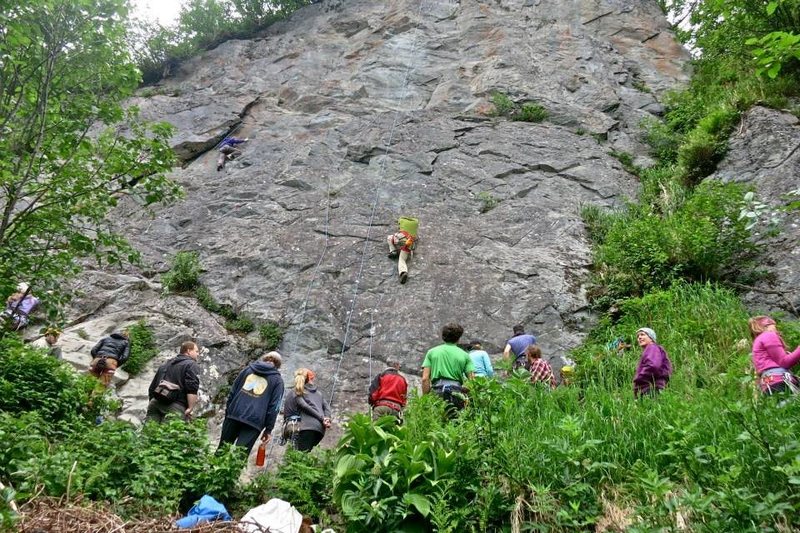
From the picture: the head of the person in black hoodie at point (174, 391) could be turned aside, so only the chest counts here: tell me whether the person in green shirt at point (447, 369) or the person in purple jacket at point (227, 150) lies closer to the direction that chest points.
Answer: the person in purple jacket

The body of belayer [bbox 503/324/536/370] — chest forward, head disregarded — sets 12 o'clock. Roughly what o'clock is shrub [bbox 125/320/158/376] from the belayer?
The shrub is roughly at 9 o'clock from the belayer.

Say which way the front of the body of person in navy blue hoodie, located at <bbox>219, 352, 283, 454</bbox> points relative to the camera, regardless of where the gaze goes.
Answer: away from the camera

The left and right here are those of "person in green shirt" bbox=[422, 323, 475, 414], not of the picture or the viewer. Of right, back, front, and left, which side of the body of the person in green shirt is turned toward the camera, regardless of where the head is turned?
back

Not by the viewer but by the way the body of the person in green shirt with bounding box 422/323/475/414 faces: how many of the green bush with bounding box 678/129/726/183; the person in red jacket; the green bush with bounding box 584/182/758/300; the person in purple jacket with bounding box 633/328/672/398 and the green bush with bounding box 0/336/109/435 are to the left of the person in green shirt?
2

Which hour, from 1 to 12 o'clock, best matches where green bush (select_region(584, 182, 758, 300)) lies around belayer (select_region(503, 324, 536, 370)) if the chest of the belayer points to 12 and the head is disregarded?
The green bush is roughly at 2 o'clock from the belayer.

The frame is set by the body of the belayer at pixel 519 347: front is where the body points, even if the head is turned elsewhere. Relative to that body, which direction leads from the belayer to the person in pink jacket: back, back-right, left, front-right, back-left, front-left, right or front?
back-right

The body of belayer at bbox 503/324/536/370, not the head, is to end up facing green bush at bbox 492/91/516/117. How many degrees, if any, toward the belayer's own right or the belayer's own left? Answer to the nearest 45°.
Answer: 0° — they already face it

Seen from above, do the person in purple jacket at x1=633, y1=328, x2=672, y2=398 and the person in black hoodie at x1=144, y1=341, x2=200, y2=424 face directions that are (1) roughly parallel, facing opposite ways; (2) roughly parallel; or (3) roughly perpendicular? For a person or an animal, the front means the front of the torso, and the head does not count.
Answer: roughly perpendicular

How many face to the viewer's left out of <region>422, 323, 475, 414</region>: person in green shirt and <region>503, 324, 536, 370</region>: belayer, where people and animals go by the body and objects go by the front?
0

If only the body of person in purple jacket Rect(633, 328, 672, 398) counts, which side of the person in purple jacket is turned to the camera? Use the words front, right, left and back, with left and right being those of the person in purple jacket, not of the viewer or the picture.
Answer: left

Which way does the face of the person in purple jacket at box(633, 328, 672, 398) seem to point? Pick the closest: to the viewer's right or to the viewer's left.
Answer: to the viewer's left

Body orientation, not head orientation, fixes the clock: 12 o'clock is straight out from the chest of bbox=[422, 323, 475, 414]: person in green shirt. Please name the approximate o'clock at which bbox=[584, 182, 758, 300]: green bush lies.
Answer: The green bush is roughly at 2 o'clock from the person in green shirt.

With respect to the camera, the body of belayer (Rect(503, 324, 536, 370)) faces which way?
away from the camera
